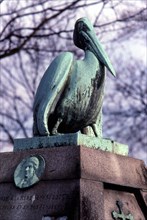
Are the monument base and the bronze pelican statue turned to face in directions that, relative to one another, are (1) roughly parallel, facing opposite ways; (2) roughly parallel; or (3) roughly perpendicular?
roughly perpendicular

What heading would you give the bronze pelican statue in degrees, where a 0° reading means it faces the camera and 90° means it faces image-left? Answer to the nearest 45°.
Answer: approximately 315°

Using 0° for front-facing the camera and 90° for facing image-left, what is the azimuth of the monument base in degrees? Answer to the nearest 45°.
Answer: approximately 45°
